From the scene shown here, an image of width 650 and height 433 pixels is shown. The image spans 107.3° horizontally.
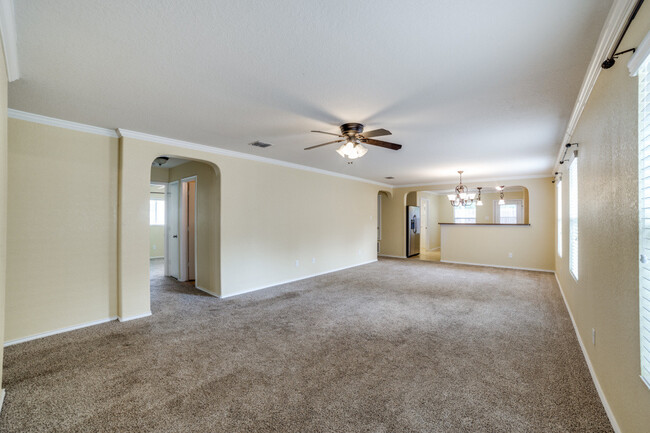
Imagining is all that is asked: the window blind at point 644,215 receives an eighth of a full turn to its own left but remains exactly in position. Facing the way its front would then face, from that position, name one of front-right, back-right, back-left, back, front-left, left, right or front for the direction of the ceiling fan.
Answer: front-right

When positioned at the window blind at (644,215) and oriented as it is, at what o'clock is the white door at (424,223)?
The white door is roughly at 2 o'clock from the window blind.

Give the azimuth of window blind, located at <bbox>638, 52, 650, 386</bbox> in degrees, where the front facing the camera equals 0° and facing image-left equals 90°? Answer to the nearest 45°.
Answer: approximately 90°

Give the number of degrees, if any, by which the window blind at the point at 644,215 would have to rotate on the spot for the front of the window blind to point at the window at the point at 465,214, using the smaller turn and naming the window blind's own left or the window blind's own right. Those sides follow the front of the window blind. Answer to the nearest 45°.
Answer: approximately 45° to the window blind's own right

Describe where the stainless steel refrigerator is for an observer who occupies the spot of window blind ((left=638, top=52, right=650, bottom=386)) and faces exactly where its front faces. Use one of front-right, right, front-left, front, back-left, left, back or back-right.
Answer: front-right

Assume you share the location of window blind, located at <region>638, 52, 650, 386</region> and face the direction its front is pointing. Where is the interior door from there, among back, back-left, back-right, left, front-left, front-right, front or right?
front

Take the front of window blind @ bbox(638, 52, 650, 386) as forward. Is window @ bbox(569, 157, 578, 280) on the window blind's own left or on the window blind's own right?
on the window blind's own right

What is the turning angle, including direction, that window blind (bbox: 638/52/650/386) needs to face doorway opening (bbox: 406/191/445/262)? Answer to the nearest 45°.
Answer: approximately 45° to its right
